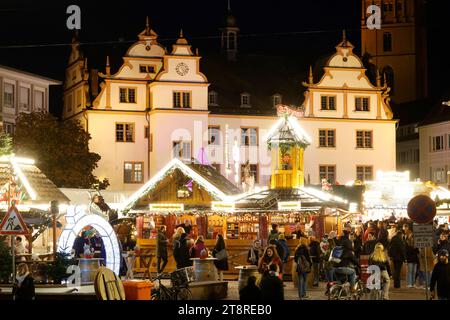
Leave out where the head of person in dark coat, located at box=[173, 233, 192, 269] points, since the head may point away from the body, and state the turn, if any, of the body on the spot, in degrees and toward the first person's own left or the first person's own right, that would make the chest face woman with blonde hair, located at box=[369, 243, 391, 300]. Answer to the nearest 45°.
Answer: approximately 45° to the first person's own right

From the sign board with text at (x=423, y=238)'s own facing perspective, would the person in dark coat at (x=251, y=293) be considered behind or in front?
in front

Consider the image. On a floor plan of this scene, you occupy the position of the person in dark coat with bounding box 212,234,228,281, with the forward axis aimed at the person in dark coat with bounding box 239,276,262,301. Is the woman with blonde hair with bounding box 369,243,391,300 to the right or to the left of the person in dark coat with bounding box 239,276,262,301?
left

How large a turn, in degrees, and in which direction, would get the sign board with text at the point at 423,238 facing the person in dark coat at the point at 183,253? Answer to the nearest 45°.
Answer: approximately 135° to its right
